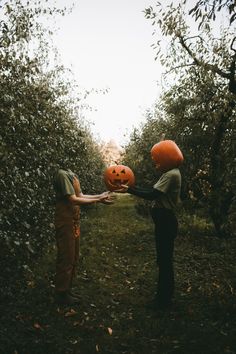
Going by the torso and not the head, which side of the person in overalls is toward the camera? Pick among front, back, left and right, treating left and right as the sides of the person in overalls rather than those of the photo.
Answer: right

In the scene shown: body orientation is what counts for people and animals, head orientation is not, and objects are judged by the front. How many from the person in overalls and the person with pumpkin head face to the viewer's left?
1

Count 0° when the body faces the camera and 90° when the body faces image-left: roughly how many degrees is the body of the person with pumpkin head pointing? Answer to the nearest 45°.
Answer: approximately 90°

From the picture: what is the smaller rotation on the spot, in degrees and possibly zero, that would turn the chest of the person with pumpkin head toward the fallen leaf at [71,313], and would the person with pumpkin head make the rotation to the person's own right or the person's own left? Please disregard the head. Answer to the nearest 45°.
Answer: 0° — they already face it

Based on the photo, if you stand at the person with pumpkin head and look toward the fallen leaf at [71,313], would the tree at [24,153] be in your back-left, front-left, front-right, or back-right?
front-right

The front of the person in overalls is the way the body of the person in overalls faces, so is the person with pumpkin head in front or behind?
in front

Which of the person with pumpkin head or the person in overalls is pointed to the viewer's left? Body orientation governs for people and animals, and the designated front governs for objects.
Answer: the person with pumpkin head

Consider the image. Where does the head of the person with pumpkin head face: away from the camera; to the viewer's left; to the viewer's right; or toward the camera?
to the viewer's left

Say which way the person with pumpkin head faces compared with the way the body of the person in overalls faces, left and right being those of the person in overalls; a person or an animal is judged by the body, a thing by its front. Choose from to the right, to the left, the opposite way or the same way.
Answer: the opposite way
